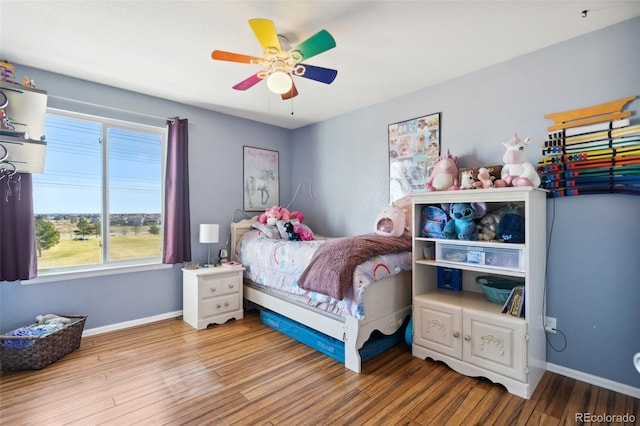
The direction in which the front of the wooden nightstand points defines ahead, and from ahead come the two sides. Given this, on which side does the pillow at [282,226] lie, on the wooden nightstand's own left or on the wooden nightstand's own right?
on the wooden nightstand's own left

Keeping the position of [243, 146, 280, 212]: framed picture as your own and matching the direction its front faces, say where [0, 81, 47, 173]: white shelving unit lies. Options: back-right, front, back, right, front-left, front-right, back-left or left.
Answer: right

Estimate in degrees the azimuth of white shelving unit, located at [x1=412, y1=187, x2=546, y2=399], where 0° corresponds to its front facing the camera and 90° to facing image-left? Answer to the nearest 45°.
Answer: approximately 45°

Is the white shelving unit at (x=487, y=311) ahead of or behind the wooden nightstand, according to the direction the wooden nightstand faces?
ahead

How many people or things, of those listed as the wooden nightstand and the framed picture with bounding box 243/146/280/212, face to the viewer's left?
0

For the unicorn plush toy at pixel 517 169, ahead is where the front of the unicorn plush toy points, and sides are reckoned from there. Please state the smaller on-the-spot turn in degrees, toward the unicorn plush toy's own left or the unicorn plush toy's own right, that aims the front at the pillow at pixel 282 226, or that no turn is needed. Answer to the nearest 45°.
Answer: approximately 45° to the unicorn plush toy's own right

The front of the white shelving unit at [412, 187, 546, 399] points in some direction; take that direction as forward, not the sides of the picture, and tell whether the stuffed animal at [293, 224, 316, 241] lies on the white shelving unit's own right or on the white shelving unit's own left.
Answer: on the white shelving unit's own right

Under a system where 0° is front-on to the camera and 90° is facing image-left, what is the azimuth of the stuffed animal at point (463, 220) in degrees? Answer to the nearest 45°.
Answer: approximately 45°

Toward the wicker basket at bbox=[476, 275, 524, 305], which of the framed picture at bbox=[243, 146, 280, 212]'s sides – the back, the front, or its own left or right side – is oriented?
front

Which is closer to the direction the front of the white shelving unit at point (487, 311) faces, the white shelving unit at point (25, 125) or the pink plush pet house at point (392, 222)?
the white shelving unit

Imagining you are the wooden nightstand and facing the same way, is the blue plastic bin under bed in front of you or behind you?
in front

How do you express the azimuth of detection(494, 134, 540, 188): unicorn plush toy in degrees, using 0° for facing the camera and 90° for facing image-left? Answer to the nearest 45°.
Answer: approximately 45°

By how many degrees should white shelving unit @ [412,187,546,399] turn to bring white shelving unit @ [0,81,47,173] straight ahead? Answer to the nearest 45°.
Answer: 0° — it already faces it
